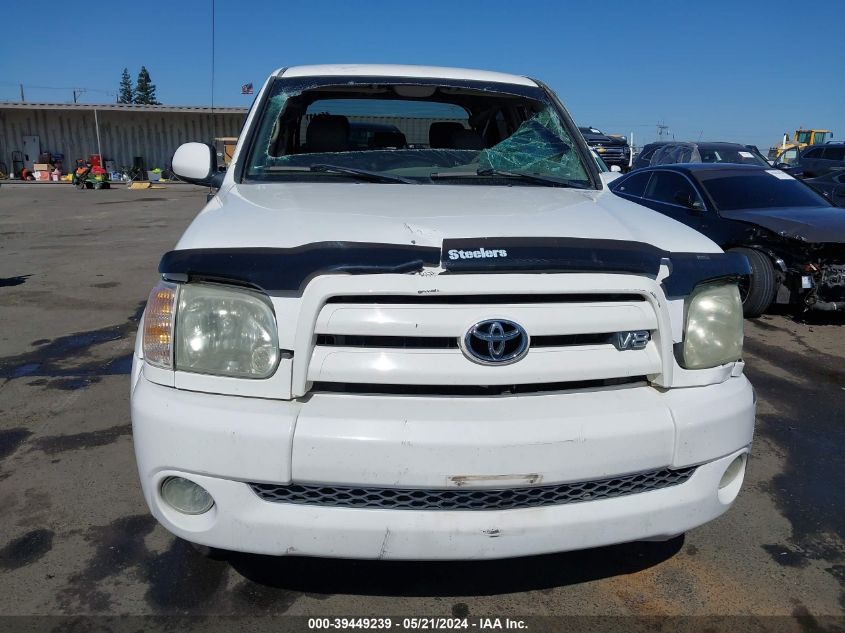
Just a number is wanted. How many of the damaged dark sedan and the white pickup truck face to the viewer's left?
0

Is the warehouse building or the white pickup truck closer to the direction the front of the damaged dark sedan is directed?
the white pickup truck

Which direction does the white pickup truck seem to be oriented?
toward the camera

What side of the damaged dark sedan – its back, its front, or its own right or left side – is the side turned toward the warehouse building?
back

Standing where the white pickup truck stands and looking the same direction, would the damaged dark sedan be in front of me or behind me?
behind

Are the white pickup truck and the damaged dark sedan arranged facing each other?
no

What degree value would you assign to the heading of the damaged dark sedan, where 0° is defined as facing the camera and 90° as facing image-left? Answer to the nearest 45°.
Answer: approximately 315°

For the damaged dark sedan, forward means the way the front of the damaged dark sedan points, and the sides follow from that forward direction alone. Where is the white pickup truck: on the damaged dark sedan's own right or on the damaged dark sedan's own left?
on the damaged dark sedan's own right

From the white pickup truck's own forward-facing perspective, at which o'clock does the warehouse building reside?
The warehouse building is roughly at 5 o'clock from the white pickup truck.

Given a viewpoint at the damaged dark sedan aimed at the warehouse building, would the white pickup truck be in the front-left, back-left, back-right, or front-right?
back-left
